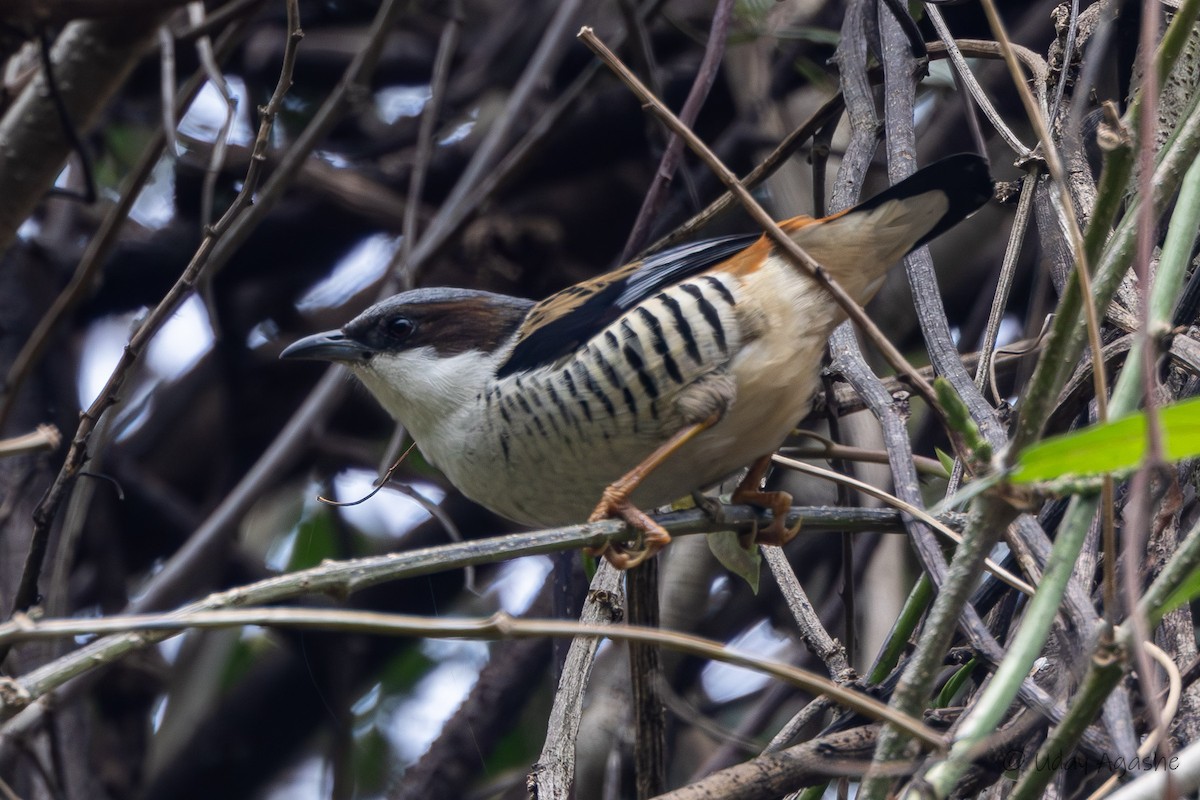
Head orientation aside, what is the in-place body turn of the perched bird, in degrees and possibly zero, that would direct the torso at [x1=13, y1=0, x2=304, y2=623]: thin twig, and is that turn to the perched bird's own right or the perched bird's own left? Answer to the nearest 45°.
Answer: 0° — it already faces it

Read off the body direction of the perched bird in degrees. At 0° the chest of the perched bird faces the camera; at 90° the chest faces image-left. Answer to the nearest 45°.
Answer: approximately 90°

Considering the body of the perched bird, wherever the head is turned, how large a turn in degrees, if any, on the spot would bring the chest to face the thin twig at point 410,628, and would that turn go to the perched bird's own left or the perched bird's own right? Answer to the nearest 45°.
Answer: approximately 90° to the perched bird's own left

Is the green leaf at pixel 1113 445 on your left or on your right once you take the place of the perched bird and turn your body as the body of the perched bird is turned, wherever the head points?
on your left

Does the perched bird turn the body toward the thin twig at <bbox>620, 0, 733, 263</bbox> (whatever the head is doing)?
no
